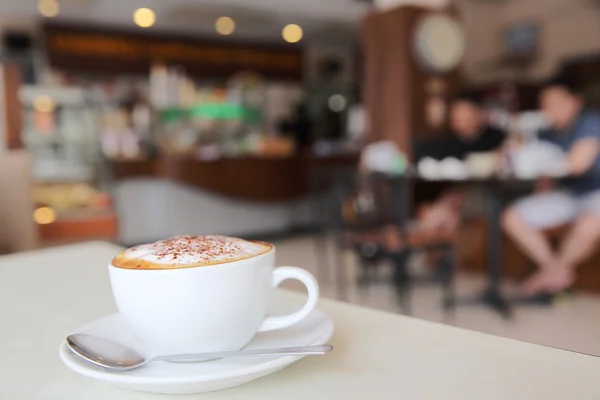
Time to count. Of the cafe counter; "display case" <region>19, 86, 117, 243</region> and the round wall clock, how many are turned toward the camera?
3

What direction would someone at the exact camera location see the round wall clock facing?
facing the viewer

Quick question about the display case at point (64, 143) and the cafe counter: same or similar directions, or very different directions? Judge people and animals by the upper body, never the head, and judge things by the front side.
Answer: same or similar directions

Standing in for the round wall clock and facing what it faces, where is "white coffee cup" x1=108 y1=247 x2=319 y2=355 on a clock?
The white coffee cup is roughly at 12 o'clock from the round wall clock.

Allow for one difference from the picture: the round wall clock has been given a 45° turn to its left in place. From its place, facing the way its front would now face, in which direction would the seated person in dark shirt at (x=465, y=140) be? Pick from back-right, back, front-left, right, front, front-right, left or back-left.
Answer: front-right

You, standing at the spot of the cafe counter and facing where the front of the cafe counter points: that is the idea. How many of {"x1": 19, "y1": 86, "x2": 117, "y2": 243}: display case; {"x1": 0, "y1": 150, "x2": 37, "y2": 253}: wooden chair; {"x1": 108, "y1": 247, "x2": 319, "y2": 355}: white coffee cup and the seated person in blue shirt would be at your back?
0

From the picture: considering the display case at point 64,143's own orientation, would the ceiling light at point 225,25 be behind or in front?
behind

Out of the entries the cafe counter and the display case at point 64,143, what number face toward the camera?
2

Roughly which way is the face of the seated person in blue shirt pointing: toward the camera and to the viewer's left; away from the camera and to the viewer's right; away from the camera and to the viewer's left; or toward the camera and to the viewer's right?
toward the camera and to the viewer's left

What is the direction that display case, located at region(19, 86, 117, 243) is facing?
toward the camera

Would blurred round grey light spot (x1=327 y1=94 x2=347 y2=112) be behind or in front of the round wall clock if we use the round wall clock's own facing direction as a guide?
behind

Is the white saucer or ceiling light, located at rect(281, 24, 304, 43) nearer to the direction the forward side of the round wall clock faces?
the white saucer

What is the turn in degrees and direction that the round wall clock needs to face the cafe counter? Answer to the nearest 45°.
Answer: approximately 90° to its right

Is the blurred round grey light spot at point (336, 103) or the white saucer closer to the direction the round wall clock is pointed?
the white saucer

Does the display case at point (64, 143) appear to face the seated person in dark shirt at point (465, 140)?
no

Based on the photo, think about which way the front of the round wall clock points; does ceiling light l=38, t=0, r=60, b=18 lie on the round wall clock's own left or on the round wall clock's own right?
on the round wall clock's own right

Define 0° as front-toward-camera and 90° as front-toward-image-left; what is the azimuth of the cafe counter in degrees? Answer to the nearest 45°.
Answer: approximately 0°

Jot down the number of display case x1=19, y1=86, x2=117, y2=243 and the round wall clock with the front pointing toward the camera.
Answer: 2

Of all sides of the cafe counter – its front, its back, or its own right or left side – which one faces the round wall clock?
left
